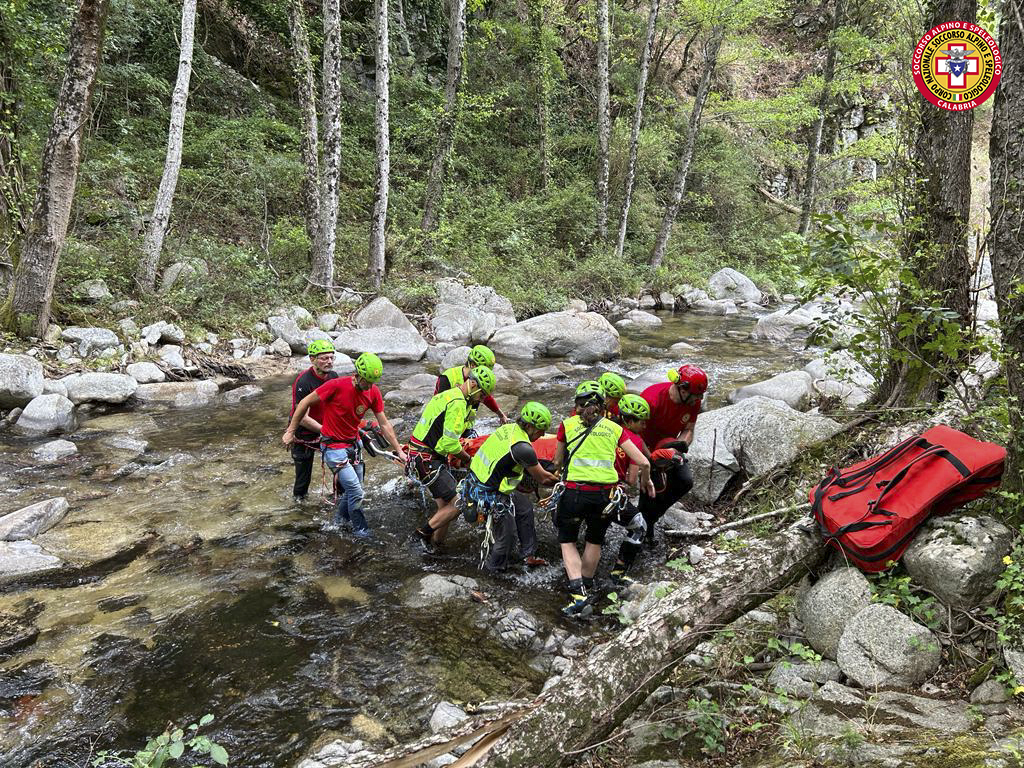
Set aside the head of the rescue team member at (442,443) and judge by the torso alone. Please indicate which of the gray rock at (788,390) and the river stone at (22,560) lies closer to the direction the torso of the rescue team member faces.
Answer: the gray rock

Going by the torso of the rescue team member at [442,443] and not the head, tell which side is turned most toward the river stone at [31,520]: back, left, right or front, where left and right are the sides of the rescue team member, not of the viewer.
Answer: back

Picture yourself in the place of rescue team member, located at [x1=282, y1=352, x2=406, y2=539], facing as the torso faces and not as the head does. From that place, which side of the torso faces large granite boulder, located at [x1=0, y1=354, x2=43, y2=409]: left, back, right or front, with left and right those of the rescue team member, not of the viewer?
back

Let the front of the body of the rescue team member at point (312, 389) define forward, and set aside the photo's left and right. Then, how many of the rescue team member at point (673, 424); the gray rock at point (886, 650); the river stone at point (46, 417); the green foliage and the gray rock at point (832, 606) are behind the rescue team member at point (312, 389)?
1

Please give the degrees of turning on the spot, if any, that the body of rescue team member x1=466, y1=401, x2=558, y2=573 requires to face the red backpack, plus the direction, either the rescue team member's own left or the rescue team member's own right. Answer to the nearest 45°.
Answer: approximately 45° to the rescue team member's own right

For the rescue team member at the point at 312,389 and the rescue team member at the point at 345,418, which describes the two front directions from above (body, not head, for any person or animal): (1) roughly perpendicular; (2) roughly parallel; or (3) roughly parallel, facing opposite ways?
roughly parallel

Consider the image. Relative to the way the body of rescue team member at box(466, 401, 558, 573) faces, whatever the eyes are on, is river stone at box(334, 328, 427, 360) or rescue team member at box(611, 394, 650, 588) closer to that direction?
the rescue team member

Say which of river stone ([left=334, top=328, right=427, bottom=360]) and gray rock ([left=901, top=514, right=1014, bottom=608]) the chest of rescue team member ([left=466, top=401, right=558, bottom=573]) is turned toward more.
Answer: the gray rock

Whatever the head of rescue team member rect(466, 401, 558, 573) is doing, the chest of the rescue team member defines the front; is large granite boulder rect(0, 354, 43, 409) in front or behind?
behind

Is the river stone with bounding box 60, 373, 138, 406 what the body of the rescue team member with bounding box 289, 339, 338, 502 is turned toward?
no

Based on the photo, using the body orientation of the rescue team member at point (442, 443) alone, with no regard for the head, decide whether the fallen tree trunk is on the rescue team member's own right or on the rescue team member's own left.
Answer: on the rescue team member's own right

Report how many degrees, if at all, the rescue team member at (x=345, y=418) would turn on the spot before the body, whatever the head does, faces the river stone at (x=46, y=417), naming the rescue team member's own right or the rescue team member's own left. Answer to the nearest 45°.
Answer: approximately 180°

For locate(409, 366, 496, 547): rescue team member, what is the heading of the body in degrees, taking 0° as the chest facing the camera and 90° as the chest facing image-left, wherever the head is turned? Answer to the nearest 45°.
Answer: approximately 270°

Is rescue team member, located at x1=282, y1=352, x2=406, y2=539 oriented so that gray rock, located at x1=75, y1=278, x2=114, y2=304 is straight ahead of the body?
no

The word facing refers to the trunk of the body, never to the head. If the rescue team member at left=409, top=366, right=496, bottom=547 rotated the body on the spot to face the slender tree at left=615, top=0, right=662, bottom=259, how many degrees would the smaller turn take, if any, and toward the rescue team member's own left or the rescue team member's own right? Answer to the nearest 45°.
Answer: approximately 90° to the rescue team member's own left

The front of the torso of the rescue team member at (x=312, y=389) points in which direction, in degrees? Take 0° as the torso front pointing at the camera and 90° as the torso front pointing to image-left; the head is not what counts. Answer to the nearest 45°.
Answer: approximately 315°

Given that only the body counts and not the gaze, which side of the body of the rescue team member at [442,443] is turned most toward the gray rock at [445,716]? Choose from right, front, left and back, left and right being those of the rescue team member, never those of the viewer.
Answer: right

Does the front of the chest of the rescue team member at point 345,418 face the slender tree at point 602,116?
no
